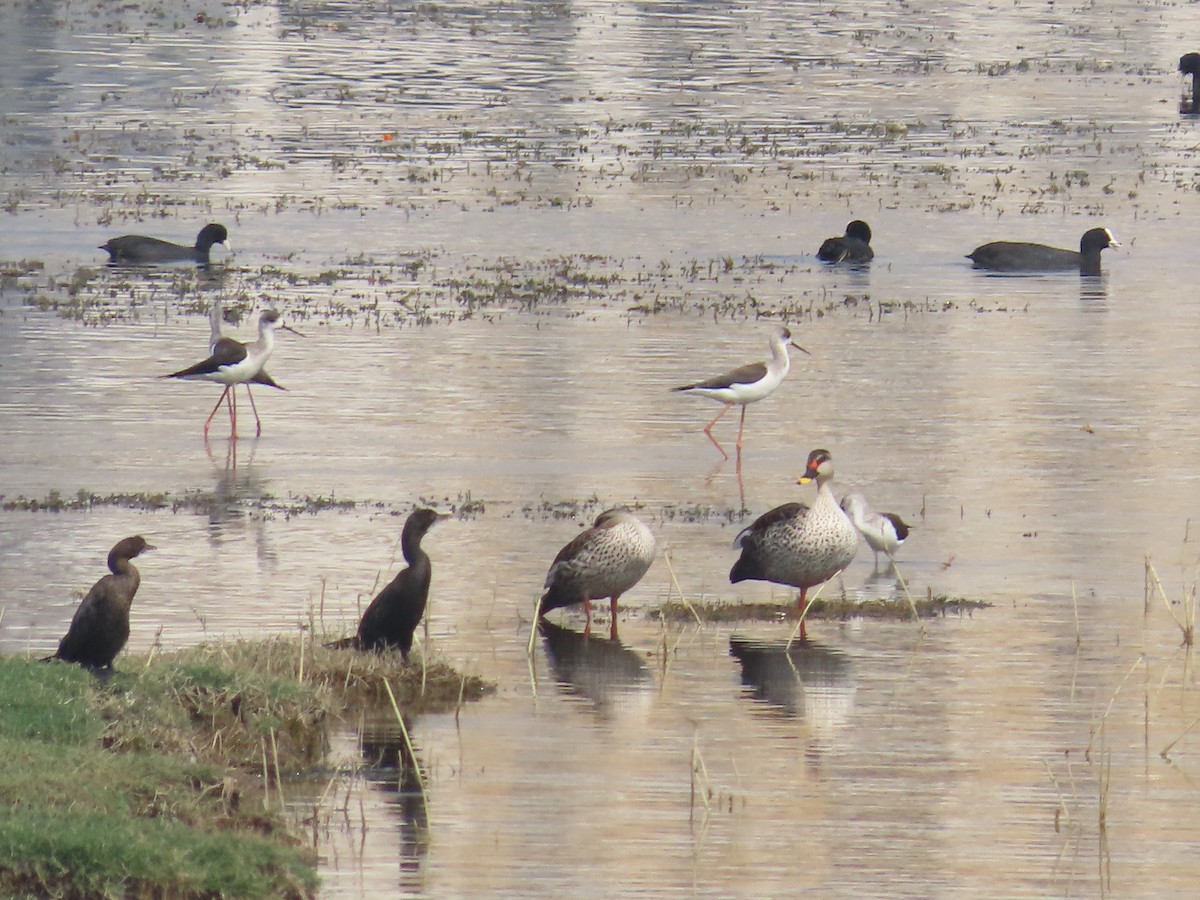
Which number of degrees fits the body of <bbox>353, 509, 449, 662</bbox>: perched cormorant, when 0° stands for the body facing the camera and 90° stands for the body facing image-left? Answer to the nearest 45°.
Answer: approximately 270°

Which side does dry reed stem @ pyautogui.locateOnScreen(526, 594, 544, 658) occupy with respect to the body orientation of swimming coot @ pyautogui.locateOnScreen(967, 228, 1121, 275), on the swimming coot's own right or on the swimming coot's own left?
on the swimming coot's own right

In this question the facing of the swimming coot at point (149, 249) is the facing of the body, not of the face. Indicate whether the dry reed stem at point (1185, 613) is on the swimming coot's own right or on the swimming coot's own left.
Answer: on the swimming coot's own right

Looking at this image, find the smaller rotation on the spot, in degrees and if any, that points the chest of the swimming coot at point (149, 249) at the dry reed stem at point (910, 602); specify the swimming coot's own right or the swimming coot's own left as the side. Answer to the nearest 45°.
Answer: approximately 90° to the swimming coot's own right

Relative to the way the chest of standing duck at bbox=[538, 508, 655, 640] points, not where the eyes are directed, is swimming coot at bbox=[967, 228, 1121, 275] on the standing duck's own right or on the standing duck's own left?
on the standing duck's own left

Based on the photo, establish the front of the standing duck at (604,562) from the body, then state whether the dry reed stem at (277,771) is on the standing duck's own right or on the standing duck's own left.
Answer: on the standing duck's own right

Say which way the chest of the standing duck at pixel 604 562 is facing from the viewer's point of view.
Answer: to the viewer's right

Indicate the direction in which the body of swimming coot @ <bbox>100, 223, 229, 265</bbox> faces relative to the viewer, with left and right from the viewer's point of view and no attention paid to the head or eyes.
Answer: facing to the right of the viewer

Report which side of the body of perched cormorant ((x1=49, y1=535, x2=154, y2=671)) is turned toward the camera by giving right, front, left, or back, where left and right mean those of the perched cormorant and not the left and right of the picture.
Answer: right

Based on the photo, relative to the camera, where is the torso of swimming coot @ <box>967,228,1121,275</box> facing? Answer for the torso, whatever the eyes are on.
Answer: to the viewer's right
